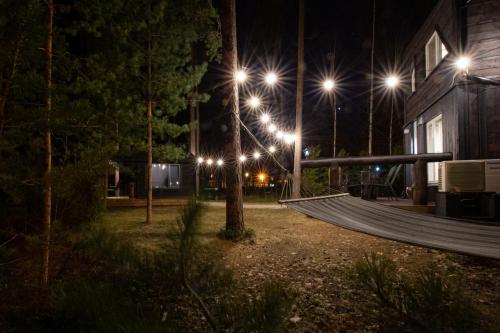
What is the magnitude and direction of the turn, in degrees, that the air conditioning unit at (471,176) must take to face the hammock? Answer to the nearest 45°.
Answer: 0° — it already faces it
